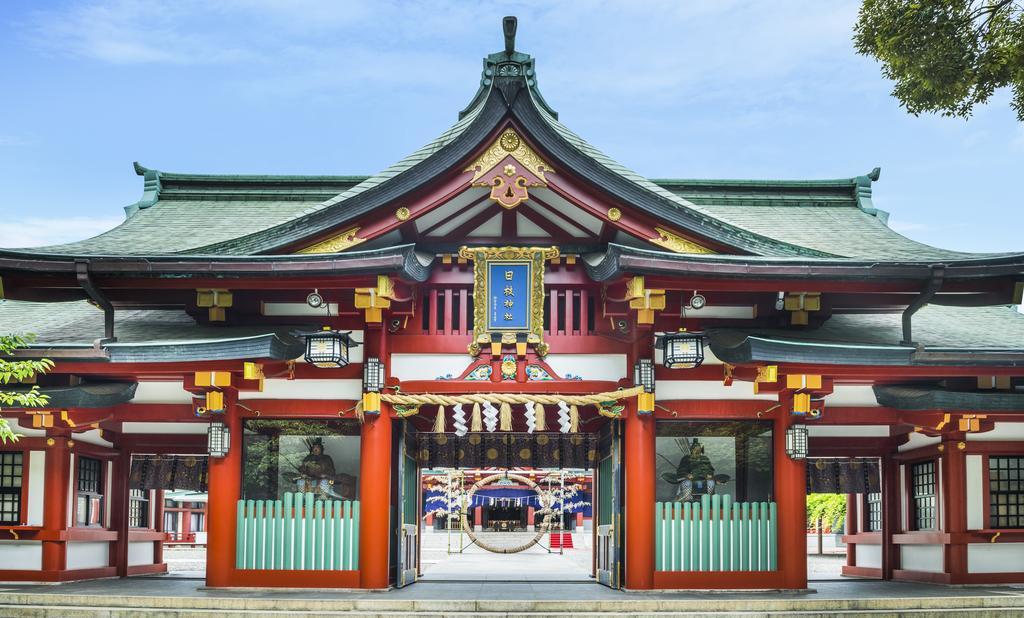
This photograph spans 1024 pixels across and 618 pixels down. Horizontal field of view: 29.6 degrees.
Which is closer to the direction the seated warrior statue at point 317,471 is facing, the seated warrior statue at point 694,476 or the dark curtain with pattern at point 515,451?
the seated warrior statue

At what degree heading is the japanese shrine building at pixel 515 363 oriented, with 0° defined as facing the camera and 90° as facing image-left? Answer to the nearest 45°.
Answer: approximately 0°

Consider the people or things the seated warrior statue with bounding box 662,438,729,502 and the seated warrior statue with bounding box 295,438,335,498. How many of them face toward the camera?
2

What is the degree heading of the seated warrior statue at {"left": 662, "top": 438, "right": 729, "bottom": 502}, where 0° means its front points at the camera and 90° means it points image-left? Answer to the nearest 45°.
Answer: approximately 0°
